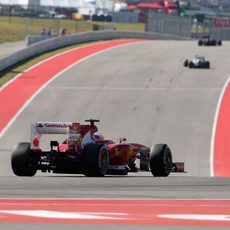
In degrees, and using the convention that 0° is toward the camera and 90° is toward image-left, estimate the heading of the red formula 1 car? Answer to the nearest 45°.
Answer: approximately 225°
